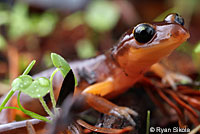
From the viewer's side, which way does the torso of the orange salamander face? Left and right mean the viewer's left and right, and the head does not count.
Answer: facing the viewer and to the right of the viewer
